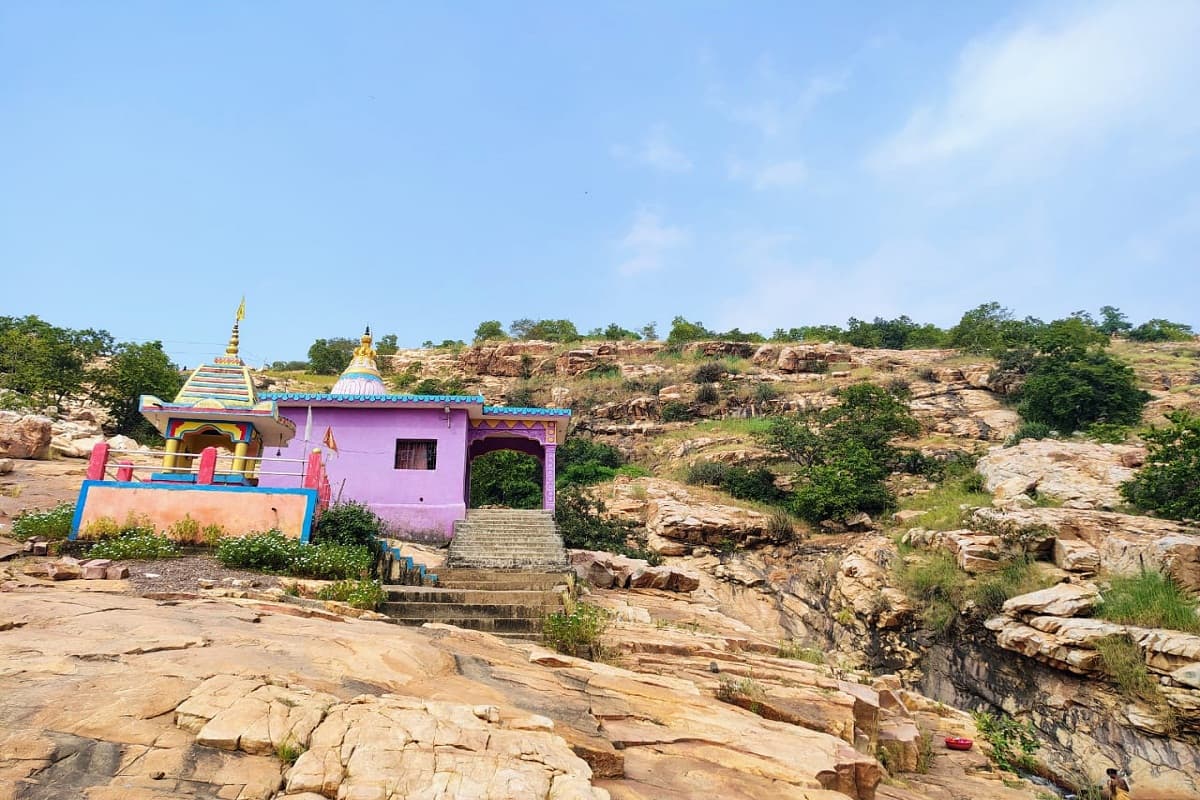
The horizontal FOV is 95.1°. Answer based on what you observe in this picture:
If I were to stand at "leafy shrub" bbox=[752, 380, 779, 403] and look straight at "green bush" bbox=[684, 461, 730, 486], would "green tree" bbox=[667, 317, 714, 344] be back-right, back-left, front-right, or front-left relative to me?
back-right

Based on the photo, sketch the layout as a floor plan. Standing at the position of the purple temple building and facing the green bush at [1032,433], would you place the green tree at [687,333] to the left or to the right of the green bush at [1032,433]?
left

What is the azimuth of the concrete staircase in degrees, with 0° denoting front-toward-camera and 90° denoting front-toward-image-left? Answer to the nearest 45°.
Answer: approximately 0°

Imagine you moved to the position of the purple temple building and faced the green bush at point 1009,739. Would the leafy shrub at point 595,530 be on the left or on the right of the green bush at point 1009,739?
left

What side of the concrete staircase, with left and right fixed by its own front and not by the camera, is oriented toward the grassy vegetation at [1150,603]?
left

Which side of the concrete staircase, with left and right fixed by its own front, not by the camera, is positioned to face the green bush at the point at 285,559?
right

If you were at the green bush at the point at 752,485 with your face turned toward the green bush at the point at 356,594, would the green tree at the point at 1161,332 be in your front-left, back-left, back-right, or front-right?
back-left
